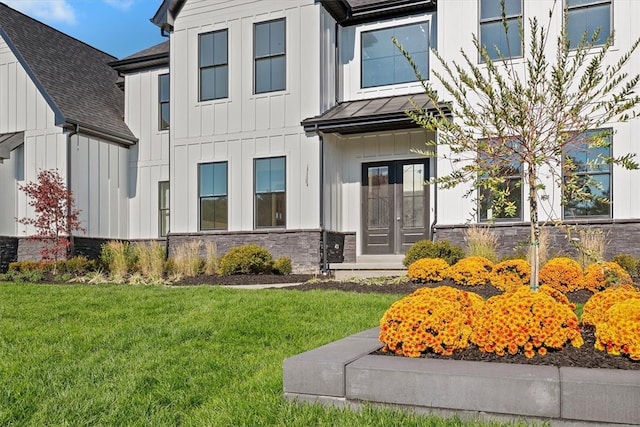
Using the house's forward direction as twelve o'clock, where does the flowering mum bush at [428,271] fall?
The flowering mum bush is roughly at 11 o'clock from the house.

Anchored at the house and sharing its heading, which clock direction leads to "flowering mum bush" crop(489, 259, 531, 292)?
The flowering mum bush is roughly at 11 o'clock from the house.

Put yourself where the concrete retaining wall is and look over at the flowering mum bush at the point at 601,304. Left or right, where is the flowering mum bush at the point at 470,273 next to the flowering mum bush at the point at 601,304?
left

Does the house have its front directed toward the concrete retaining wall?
yes

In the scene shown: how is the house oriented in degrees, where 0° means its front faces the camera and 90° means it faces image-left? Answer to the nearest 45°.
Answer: approximately 0°

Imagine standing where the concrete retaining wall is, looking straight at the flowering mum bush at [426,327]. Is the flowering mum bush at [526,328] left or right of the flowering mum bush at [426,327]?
right

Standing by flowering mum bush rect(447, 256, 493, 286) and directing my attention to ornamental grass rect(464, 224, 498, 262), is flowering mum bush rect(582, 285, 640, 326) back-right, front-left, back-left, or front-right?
back-right

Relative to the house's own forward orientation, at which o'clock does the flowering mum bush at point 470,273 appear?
The flowering mum bush is roughly at 11 o'clock from the house.

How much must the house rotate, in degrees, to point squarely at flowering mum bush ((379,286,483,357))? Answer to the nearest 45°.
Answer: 0° — it already faces it
